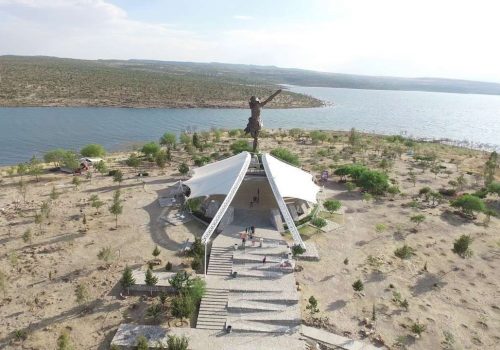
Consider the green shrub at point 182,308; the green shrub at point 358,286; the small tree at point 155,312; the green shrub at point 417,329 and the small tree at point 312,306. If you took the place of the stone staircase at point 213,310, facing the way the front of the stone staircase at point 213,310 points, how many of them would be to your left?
3

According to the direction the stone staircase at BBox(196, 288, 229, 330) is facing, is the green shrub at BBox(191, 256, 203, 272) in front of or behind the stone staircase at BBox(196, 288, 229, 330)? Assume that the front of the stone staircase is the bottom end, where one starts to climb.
behind

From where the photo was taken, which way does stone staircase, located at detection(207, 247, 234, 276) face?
toward the camera

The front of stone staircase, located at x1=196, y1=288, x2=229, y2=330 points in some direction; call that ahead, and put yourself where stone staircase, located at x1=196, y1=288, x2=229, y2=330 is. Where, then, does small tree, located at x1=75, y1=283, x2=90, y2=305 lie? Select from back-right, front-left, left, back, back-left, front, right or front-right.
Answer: right

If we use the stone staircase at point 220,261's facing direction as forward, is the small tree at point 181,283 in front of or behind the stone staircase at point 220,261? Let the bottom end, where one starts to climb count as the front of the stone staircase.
in front

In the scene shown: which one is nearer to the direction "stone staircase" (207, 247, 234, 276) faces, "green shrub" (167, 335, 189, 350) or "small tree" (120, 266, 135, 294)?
the green shrub

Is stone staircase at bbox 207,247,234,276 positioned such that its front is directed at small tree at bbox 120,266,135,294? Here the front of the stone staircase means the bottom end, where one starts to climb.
no

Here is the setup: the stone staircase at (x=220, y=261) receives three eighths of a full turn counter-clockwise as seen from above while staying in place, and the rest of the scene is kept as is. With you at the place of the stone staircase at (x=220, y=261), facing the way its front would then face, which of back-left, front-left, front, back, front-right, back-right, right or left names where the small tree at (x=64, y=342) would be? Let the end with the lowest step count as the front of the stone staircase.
back

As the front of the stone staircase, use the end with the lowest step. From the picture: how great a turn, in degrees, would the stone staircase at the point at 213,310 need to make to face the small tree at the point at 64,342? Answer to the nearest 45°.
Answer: approximately 45° to its right

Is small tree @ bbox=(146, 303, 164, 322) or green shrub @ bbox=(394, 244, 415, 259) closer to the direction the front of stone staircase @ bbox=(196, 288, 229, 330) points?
the small tree

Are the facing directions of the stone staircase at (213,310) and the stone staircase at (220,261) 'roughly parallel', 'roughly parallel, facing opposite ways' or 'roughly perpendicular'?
roughly parallel

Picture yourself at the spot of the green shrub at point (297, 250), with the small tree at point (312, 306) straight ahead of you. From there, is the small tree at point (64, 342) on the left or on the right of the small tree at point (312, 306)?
right

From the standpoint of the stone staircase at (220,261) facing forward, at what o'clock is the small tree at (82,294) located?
The small tree is roughly at 2 o'clock from the stone staircase.

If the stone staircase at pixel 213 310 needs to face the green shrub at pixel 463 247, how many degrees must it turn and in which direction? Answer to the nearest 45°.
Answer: approximately 90° to its left

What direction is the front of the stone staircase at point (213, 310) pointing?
toward the camera

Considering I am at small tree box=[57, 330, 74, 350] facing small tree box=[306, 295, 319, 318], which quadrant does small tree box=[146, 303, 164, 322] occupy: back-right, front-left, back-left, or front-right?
front-left

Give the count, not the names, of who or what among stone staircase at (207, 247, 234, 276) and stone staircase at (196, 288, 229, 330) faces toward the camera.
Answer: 2

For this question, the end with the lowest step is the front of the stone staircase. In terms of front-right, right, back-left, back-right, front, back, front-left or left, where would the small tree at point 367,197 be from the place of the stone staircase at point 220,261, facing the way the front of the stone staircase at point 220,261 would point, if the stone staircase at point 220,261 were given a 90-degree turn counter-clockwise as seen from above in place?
front-left
